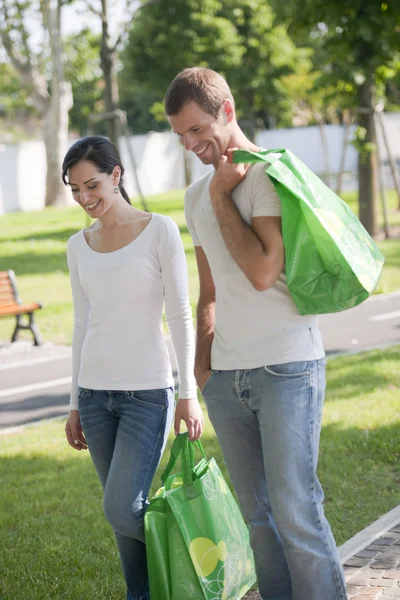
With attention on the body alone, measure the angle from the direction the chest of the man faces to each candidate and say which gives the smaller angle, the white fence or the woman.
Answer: the woman

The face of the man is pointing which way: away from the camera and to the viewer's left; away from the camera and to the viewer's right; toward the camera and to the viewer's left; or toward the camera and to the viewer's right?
toward the camera and to the viewer's left

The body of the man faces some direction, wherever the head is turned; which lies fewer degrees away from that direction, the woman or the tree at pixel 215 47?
the woman

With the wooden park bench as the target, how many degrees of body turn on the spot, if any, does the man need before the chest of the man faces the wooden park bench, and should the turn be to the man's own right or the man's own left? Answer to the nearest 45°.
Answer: approximately 135° to the man's own right

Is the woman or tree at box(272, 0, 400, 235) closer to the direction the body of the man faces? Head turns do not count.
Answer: the woman

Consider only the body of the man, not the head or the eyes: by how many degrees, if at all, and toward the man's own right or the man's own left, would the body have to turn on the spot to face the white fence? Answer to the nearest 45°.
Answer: approximately 135° to the man's own right

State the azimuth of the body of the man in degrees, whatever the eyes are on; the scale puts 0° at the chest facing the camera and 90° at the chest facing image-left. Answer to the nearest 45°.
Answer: approximately 45°

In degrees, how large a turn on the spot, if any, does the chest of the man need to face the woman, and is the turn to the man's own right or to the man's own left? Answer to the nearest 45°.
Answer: approximately 90° to the man's own right

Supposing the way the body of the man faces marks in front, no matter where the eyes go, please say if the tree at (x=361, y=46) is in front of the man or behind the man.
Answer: behind

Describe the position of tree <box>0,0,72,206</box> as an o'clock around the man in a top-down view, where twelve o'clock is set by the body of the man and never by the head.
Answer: The tree is roughly at 4 o'clock from the man.
